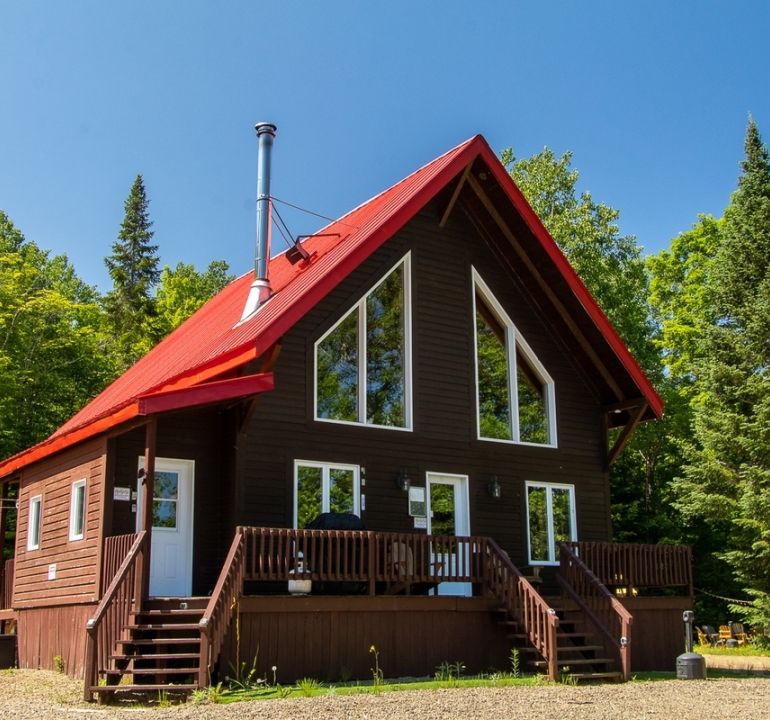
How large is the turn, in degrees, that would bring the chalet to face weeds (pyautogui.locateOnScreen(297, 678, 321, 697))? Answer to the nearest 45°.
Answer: approximately 45° to its right

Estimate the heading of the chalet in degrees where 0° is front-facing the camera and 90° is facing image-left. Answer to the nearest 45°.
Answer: approximately 315°

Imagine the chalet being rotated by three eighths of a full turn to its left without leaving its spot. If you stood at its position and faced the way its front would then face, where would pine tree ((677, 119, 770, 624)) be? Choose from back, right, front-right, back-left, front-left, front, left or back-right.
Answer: front-right

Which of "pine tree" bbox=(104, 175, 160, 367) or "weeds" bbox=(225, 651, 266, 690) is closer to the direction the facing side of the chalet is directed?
the weeds

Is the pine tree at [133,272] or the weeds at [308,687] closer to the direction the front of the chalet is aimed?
the weeds

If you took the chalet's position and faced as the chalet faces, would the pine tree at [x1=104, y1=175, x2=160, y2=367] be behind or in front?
behind
